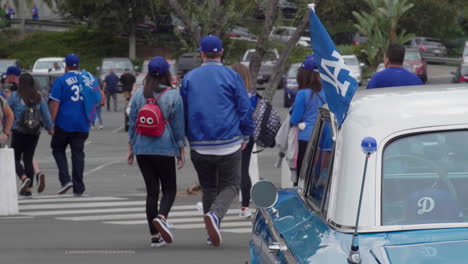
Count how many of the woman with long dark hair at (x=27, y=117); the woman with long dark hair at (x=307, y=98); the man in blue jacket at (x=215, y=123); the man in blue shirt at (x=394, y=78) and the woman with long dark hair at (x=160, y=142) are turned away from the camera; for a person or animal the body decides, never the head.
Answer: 5

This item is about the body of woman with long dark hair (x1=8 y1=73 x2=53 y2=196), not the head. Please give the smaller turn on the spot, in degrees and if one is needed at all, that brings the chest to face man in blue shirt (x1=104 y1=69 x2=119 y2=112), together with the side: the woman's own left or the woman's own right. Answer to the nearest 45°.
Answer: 0° — they already face them

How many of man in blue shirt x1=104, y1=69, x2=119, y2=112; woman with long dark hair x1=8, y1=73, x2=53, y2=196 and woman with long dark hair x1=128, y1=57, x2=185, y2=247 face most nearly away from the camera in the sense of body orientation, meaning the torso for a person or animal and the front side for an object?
3

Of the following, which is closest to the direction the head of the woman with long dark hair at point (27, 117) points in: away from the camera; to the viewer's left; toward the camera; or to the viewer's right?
away from the camera

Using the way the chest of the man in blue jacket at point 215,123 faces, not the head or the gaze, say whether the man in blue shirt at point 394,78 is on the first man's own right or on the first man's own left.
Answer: on the first man's own right

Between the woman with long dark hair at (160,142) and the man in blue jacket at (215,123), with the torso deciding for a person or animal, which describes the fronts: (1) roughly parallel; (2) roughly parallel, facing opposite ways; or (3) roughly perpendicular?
roughly parallel

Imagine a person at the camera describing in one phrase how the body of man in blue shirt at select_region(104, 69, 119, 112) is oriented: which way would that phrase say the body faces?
away from the camera

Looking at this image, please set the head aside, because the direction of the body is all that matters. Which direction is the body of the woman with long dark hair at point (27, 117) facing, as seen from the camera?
away from the camera

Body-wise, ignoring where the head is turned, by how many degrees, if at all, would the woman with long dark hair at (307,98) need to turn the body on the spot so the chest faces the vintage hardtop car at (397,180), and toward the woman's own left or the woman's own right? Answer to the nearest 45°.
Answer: approximately 180°

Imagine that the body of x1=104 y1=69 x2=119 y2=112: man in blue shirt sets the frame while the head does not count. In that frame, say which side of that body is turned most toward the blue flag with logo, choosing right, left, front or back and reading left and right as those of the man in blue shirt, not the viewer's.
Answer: back

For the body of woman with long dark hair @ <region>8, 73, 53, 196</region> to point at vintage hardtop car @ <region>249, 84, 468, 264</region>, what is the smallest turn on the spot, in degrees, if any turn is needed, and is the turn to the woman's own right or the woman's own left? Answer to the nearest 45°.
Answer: approximately 180°

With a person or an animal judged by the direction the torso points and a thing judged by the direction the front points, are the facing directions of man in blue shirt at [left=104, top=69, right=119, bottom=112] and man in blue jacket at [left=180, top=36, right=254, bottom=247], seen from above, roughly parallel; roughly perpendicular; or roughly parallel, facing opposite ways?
roughly parallel

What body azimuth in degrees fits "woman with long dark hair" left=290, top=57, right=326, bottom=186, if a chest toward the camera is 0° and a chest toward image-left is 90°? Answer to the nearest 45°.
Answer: approximately 180°

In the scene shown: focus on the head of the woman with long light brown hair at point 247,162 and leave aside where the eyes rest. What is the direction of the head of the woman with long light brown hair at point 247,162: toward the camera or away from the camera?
away from the camera

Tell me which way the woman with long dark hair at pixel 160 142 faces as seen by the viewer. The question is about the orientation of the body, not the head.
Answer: away from the camera

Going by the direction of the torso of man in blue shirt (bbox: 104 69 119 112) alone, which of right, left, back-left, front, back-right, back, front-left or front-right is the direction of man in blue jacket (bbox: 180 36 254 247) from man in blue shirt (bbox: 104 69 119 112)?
back

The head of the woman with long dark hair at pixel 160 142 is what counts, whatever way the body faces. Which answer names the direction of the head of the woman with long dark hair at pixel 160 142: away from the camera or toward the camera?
away from the camera

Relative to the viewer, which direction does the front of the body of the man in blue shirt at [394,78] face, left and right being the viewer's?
facing away from the viewer
